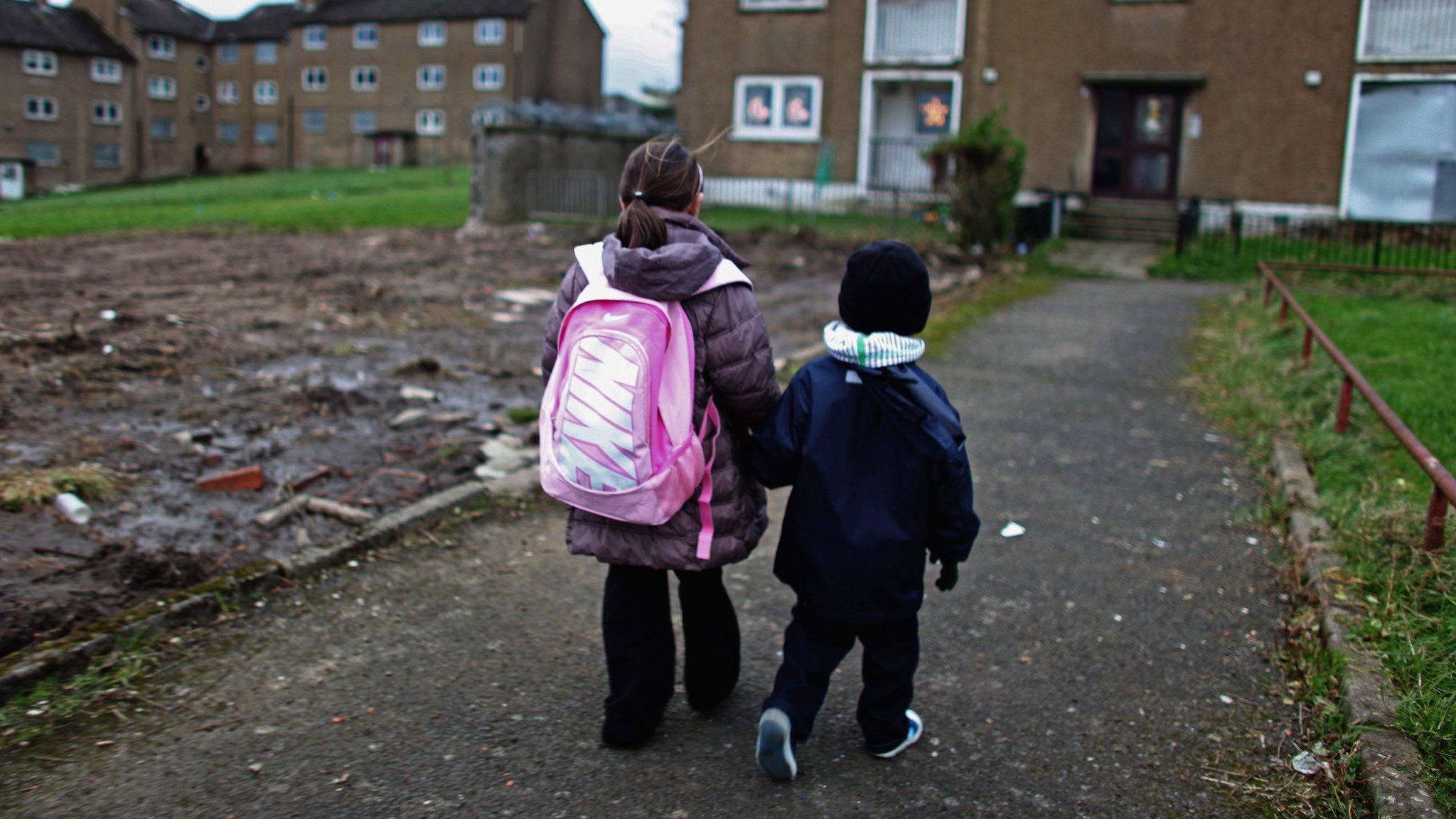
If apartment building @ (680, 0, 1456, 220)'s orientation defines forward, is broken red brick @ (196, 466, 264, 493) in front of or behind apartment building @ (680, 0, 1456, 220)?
in front

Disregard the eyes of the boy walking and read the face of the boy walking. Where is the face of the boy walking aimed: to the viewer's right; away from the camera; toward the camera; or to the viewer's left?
away from the camera

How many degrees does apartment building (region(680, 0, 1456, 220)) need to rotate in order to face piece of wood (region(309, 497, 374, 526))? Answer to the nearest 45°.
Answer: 0° — it already faces it

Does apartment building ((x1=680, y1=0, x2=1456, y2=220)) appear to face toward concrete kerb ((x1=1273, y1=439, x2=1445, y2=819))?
yes

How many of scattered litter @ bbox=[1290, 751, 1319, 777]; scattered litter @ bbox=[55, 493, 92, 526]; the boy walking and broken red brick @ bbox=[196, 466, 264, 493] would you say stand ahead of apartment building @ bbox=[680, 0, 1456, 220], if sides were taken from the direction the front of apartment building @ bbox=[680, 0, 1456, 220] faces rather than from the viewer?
4

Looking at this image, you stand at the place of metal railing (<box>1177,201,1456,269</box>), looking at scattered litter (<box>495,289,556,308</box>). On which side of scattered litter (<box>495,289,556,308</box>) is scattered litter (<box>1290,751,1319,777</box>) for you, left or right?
left

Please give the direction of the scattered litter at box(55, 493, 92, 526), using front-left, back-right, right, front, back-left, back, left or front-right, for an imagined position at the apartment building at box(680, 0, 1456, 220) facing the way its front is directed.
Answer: front

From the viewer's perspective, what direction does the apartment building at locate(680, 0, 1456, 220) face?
toward the camera

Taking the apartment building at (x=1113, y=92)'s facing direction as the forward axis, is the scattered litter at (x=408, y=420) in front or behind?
in front

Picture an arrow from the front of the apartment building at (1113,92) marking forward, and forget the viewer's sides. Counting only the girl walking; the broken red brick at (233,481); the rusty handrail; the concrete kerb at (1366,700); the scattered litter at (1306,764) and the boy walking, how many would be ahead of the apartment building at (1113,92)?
6

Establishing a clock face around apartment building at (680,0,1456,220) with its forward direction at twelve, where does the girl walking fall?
The girl walking is roughly at 12 o'clock from the apartment building.

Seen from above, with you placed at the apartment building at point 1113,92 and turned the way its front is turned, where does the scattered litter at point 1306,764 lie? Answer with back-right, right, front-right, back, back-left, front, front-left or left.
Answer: front

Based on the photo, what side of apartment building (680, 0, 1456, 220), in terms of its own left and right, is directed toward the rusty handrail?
front
